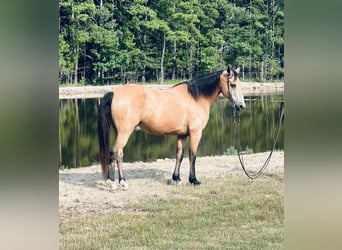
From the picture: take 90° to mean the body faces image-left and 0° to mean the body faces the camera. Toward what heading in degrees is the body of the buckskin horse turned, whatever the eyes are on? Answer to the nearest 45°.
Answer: approximately 270°
